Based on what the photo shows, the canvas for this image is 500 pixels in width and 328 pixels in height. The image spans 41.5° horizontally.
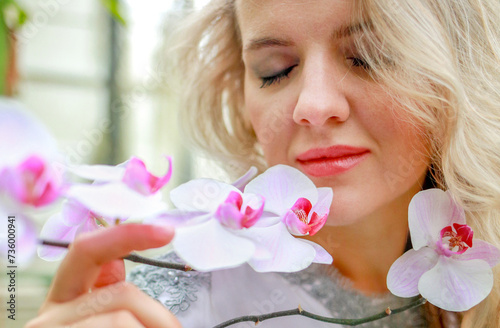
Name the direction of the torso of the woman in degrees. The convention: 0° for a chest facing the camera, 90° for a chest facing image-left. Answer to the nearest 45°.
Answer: approximately 45°
